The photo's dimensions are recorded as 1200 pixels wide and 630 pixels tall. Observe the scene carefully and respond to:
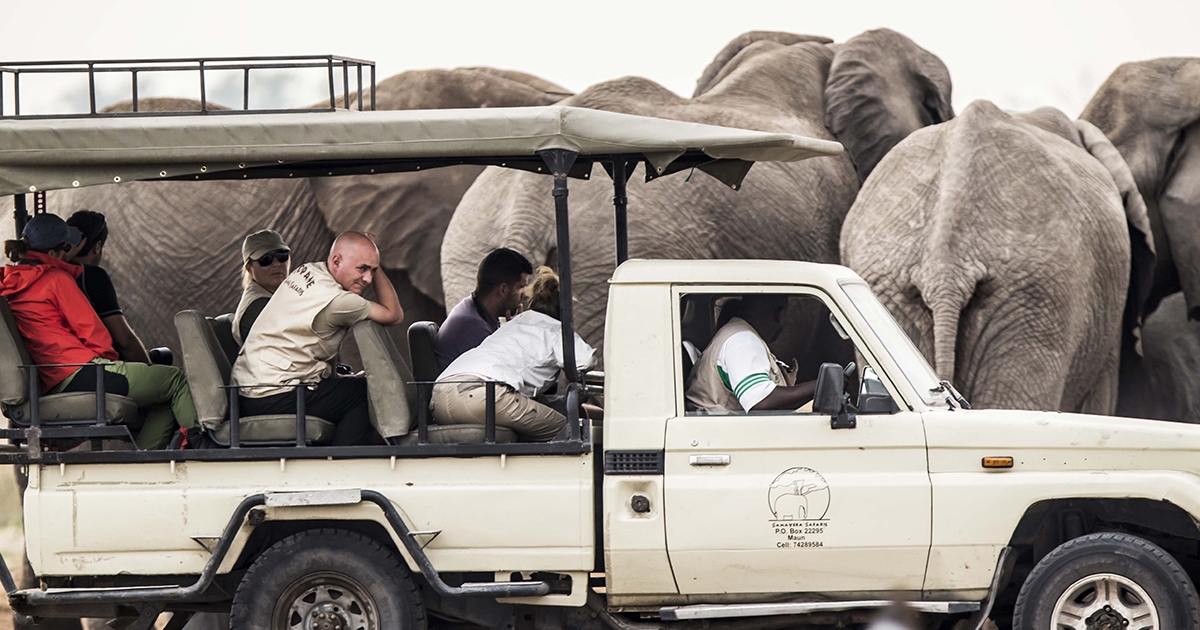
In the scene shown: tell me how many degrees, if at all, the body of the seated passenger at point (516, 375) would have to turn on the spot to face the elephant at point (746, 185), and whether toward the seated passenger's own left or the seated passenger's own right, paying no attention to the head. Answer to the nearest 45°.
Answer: approximately 45° to the seated passenger's own left

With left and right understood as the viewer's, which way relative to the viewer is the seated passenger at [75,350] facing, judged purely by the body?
facing to the right of the viewer

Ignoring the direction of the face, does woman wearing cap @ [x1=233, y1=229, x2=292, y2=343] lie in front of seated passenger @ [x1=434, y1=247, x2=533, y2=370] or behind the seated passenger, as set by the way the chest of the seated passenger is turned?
behind

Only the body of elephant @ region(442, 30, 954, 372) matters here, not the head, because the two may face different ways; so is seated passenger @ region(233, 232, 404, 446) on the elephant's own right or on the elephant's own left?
on the elephant's own right

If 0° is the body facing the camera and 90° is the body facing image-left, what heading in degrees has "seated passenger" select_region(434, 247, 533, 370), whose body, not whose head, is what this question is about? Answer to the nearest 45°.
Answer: approximately 225°

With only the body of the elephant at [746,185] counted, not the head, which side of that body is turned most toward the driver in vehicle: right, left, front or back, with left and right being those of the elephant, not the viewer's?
right

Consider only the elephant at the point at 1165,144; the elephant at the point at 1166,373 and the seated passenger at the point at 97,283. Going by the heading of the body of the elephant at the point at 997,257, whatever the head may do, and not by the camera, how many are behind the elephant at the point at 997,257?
1

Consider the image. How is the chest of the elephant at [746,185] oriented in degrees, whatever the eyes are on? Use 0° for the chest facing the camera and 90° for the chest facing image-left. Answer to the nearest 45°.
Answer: approximately 270°

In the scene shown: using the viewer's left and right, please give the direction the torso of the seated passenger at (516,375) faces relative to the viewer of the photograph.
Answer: facing away from the viewer and to the right of the viewer

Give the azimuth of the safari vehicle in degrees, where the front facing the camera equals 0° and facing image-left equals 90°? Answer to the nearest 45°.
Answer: approximately 270°
